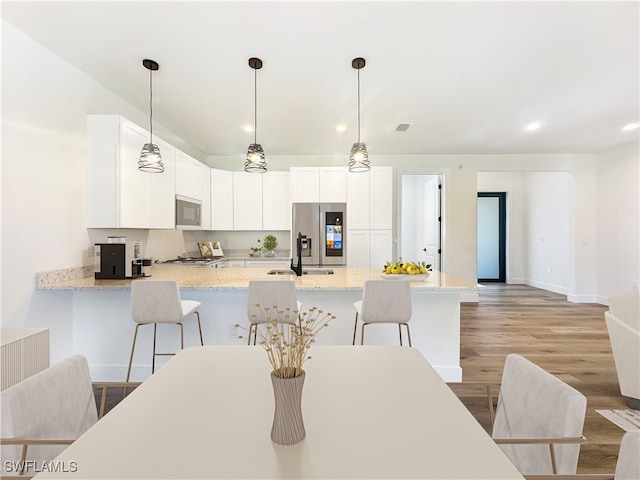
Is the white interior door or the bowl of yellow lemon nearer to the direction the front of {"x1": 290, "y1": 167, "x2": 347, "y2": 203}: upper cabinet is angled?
the bowl of yellow lemon

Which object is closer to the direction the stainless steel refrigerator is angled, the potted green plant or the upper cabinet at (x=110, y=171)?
the upper cabinet

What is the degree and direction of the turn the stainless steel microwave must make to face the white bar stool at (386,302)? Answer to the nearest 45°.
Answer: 0° — it already faces it

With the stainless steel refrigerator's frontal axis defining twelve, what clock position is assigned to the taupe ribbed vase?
The taupe ribbed vase is roughly at 12 o'clock from the stainless steel refrigerator.

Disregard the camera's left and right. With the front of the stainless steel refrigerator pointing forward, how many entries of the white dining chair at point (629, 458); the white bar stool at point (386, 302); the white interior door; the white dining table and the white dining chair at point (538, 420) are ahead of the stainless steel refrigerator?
4

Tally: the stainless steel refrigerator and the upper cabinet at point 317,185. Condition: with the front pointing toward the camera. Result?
2

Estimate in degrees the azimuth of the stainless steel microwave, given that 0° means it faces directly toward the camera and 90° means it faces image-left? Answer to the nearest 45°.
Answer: approximately 315°

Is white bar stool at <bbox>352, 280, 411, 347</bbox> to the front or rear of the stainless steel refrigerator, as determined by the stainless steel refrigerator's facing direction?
to the front

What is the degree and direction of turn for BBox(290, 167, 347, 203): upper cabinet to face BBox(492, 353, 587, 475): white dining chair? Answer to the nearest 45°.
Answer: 0° — it already faces it

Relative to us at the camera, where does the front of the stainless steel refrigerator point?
facing the viewer

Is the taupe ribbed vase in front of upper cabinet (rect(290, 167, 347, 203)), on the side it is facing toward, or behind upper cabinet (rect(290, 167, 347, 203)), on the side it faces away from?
in front

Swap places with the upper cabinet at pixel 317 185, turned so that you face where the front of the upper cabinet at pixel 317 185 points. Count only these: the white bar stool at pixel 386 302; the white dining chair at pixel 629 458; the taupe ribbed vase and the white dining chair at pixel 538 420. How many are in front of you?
4
